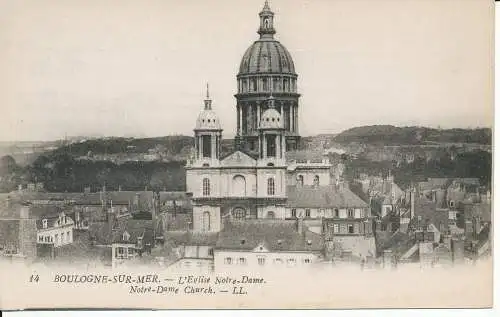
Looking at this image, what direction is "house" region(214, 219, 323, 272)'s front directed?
toward the camera
